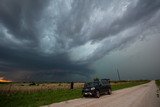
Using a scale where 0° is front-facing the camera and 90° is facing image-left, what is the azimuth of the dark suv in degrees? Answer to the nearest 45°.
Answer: approximately 45°
